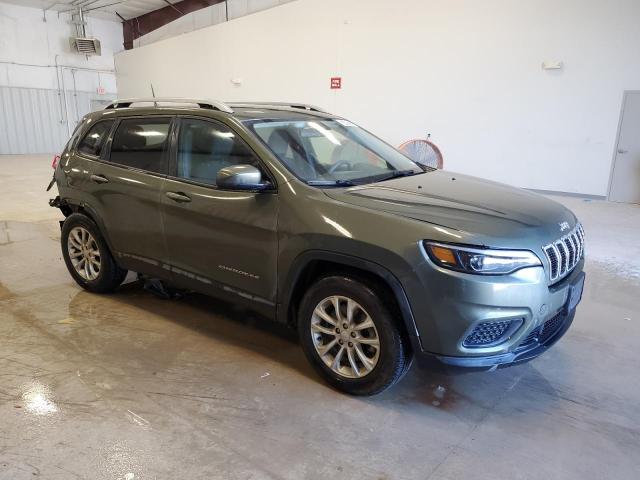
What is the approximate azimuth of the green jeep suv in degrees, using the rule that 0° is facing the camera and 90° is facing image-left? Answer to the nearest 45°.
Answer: approximately 315°
